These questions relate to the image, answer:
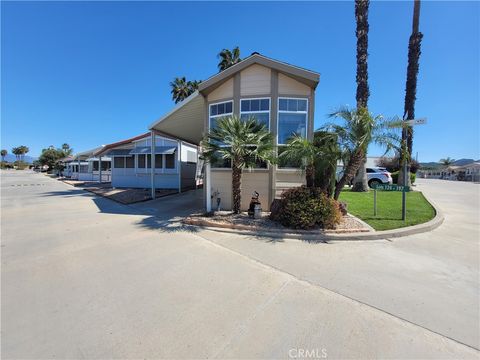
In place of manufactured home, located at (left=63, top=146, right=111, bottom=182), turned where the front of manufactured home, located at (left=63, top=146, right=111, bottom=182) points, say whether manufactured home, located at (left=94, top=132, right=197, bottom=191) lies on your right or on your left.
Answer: on your left

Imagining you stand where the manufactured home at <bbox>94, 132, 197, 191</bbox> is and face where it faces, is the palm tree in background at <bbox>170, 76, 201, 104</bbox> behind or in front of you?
behind

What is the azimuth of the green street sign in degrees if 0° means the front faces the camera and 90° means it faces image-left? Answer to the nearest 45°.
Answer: approximately 0°

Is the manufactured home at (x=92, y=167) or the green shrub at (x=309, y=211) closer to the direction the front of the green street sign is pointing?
the green shrub

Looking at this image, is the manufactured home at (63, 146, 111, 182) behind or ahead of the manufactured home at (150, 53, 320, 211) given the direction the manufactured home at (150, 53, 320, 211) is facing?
behind
